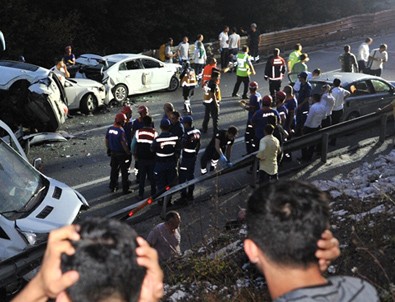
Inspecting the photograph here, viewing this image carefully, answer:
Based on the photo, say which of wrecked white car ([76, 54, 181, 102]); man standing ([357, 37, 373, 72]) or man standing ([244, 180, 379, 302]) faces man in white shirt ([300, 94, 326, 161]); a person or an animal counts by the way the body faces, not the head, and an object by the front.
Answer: man standing ([244, 180, 379, 302])

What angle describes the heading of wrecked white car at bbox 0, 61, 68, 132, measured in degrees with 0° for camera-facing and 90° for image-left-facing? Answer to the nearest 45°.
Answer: approximately 315°

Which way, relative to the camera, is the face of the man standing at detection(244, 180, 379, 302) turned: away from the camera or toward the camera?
away from the camera

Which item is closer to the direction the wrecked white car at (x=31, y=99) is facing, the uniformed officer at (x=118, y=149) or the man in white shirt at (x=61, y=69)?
the uniformed officer

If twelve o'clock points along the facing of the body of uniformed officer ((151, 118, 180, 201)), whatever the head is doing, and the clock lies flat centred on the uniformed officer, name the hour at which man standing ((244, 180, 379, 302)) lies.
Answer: The man standing is roughly at 6 o'clock from the uniformed officer.

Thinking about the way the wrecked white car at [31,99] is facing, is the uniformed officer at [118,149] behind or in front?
in front

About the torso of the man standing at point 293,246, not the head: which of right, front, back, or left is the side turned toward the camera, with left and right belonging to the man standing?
back

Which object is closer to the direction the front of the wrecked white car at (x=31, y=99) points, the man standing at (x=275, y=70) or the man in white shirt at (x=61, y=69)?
the man standing

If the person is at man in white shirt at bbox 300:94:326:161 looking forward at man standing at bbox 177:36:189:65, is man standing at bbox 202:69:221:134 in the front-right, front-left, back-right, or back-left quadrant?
front-left
